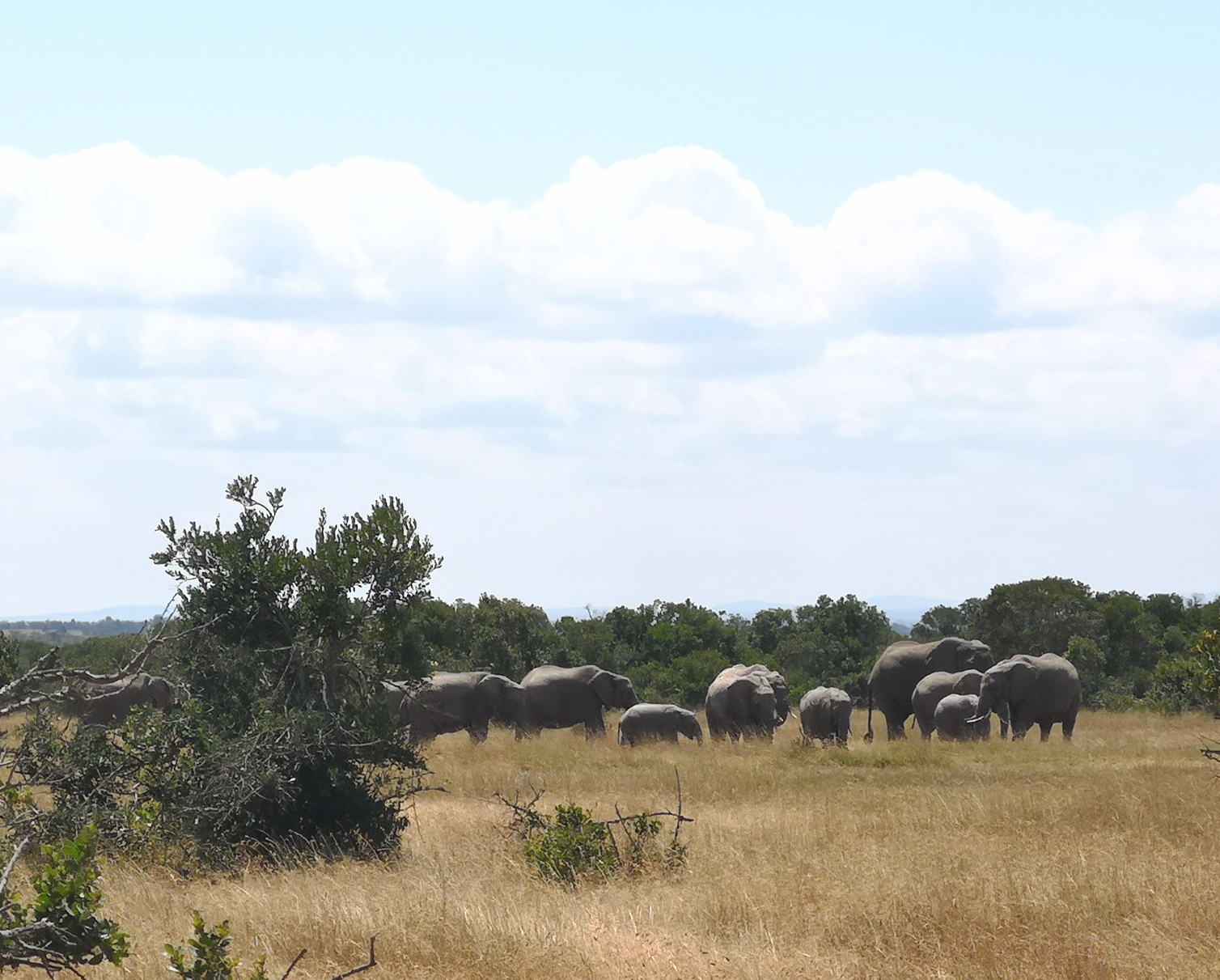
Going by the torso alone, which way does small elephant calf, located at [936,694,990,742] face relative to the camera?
to the viewer's right

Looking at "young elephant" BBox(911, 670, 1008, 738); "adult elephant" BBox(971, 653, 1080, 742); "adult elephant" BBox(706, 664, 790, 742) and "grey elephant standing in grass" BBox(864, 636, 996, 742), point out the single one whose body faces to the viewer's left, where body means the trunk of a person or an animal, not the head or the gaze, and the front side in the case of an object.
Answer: "adult elephant" BBox(971, 653, 1080, 742)

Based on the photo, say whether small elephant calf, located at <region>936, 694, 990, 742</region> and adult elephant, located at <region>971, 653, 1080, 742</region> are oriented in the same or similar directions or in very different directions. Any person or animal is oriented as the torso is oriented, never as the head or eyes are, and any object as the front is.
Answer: very different directions

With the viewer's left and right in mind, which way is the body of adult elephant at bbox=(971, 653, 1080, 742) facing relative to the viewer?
facing to the left of the viewer

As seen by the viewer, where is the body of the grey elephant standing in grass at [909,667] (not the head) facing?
to the viewer's right

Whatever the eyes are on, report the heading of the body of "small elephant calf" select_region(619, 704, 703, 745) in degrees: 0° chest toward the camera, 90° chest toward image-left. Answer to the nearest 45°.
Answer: approximately 270°

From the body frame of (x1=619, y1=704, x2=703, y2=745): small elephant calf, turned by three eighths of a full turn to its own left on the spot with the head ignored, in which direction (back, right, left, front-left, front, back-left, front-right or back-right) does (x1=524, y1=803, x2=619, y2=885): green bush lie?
back-left

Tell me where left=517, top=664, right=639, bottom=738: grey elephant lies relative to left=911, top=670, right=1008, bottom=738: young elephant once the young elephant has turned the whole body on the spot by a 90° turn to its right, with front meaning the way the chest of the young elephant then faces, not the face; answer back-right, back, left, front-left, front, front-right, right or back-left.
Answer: right

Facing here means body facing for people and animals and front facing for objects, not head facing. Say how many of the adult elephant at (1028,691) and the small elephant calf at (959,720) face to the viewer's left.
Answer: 1

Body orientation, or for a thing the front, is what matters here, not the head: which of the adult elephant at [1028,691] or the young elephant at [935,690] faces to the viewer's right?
the young elephant at [935,690]
